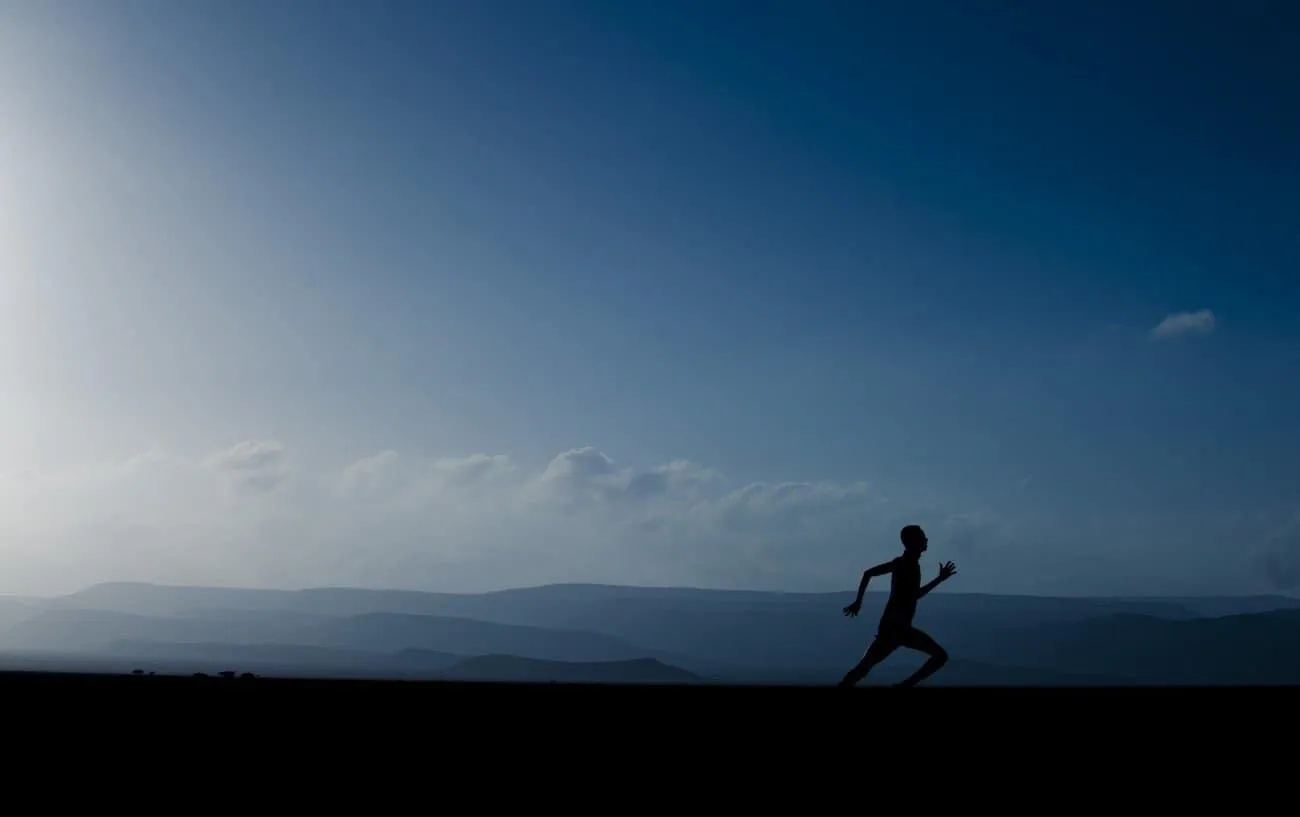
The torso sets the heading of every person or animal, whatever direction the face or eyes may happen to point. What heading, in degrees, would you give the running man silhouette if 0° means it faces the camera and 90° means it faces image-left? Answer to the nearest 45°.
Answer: approximately 270°
